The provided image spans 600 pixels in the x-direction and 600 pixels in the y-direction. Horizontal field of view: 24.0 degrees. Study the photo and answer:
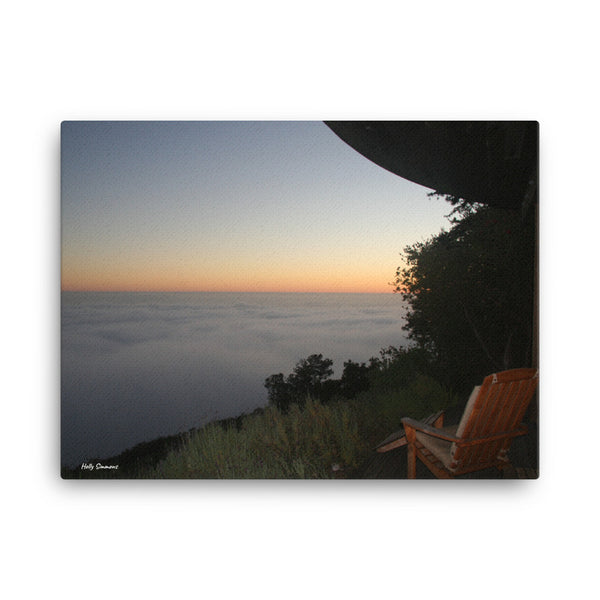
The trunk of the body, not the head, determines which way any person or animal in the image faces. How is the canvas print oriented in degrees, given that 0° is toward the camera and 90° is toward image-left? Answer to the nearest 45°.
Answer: approximately 0°
